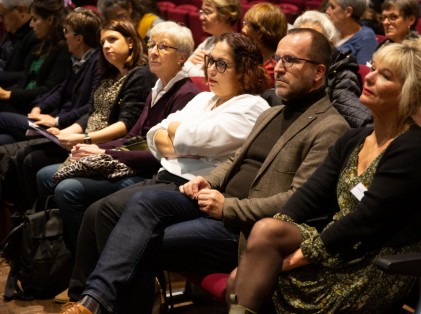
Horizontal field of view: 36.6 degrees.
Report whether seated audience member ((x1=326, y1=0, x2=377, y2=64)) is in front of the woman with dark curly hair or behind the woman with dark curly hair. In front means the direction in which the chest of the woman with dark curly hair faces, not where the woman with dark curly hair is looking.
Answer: behind

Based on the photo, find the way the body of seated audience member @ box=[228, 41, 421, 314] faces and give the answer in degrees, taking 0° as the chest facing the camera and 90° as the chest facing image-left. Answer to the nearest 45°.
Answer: approximately 45°

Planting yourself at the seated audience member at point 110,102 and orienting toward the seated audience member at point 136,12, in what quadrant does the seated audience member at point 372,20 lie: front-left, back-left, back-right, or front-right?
front-right

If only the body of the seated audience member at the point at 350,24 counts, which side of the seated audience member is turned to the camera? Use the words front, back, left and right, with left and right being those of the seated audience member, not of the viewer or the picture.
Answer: left

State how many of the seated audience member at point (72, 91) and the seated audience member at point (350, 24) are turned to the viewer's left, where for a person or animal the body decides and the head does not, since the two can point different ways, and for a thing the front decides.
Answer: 2

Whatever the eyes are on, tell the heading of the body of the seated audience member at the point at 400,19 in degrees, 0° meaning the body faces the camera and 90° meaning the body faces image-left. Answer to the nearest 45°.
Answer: approximately 45°

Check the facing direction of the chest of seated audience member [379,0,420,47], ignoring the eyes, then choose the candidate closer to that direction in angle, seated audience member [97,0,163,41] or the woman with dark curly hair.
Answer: the woman with dark curly hair

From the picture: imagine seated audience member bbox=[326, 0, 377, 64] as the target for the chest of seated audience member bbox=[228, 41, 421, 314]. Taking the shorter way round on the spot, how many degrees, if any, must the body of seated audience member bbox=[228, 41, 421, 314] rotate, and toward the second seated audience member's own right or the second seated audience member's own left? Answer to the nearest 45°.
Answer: approximately 135° to the second seated audience member's own right

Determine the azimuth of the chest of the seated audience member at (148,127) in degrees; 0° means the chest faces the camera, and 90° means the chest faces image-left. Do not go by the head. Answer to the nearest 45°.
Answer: approximately 45°
